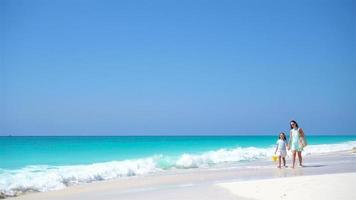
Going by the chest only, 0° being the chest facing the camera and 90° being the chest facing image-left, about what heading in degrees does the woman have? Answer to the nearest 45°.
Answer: approximately 45°
